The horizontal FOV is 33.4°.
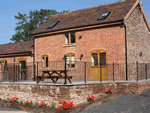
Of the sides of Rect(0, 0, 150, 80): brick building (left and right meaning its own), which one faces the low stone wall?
front

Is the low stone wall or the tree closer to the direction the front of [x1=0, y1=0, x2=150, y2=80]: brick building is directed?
the low stone wall

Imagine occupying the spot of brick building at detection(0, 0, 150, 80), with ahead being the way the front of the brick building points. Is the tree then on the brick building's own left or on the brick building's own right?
on the brick building's own right

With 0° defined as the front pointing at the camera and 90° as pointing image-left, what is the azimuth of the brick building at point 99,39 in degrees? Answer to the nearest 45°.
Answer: approximately 45°

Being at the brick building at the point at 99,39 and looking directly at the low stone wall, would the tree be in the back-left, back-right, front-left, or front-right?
back-right
